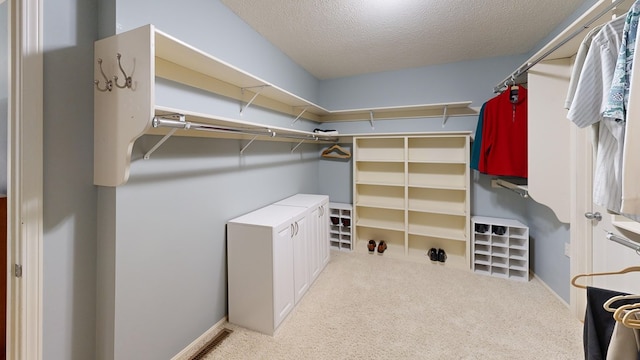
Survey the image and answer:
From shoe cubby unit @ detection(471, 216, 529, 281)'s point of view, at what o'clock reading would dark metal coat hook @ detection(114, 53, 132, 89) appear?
The dark metal coat hook is roughly at 1 o'clock from the shoe cubby unit.

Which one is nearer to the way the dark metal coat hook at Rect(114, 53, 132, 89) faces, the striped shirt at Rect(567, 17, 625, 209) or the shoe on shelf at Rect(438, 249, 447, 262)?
the striped shirt

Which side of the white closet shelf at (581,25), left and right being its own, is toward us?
left

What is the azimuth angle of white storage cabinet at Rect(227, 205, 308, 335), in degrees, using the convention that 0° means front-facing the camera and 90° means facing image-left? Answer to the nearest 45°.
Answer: approximately 315°

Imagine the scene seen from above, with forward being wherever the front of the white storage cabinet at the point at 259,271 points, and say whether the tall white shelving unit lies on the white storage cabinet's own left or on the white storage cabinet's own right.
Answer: on the white storage cabinet's own left

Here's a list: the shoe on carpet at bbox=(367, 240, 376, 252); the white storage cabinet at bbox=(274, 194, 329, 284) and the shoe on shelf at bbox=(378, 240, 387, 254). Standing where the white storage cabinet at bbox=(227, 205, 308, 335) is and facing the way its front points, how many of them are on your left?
3

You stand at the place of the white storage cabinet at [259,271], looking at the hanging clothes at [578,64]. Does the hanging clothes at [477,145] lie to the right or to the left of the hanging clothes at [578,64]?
left

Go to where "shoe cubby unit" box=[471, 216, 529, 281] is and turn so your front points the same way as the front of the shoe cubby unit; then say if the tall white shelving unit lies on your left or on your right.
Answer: on your right

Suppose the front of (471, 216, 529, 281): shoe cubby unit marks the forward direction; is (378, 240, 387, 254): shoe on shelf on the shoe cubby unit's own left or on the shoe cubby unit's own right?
on the shoe cubby unit's own right

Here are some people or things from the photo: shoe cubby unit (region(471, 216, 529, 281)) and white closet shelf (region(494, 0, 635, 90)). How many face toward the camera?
1

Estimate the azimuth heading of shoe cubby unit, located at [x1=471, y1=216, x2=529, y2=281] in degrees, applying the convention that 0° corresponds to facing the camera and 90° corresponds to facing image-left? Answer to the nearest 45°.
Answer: approximately 0°

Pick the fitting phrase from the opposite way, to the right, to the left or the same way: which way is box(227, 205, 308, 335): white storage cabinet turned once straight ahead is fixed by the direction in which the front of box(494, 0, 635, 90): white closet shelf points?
the opposite way

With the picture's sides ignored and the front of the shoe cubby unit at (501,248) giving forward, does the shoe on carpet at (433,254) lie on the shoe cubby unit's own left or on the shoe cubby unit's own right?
on the shoe cubby unit's own right

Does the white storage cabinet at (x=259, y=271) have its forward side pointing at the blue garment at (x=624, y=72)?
yes
